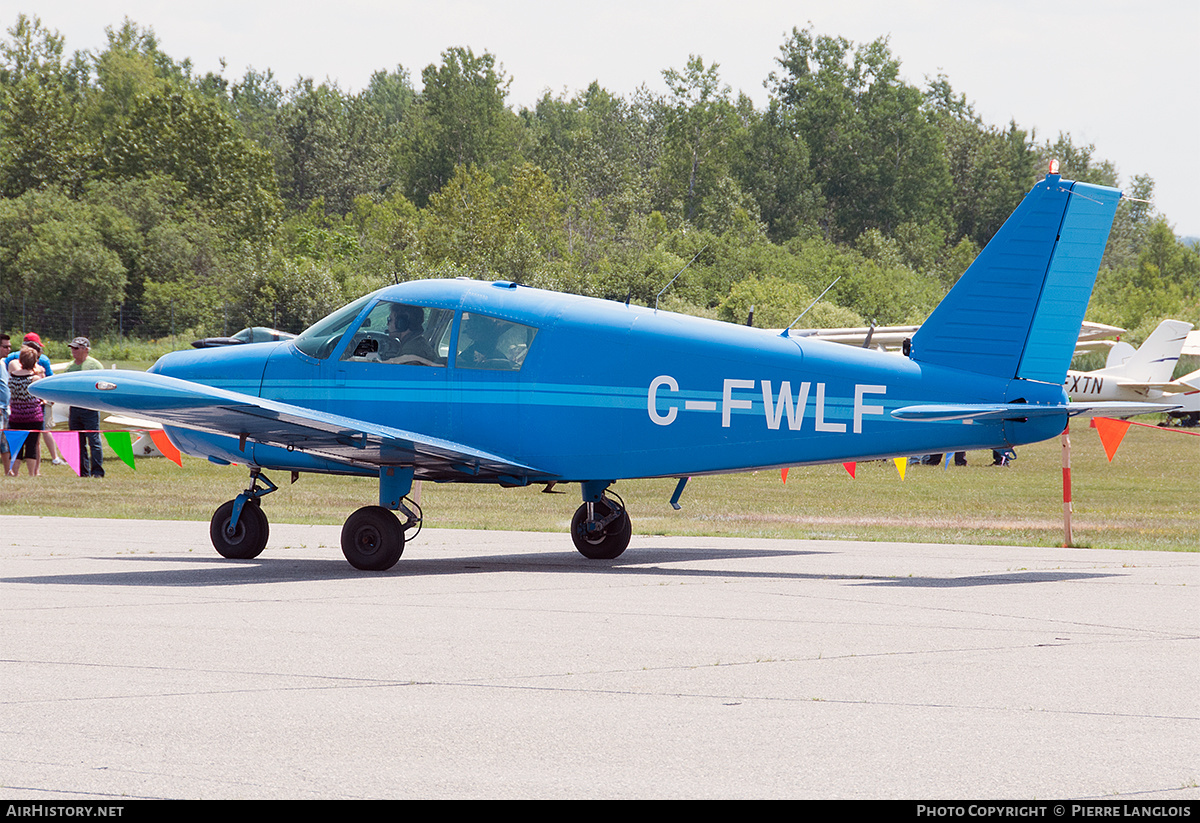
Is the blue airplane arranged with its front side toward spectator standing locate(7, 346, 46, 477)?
yes

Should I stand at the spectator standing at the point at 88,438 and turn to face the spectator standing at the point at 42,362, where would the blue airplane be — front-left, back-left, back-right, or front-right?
back-left

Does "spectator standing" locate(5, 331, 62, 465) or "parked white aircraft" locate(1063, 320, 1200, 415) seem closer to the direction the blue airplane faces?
the spectator standing

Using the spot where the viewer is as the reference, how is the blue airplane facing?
facing away from the viewer and to the left of the viewer

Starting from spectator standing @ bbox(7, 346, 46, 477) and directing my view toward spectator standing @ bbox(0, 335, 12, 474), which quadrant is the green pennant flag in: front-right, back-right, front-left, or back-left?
back-left

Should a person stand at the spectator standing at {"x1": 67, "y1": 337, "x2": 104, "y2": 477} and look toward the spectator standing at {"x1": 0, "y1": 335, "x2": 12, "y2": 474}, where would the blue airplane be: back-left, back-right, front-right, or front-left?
back-left
